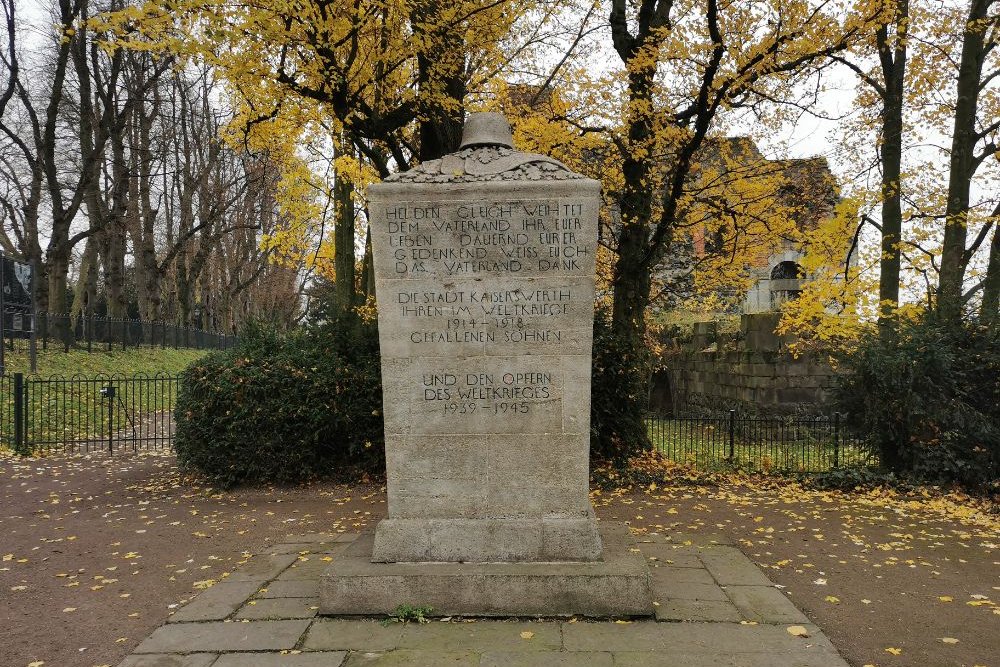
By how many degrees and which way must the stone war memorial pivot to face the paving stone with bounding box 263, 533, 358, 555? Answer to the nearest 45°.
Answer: approximately 135° to its right

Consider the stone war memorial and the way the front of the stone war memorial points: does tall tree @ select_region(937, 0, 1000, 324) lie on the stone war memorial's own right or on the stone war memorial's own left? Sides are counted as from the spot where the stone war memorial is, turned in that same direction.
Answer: on the stone war memorial's own left

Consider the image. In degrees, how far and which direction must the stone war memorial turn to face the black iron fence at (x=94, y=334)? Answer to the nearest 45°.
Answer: approximately 135° to its right

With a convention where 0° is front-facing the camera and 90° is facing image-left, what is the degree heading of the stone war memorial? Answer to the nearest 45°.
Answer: approximately 0°

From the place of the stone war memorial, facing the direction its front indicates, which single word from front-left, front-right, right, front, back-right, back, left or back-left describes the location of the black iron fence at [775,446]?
back-left

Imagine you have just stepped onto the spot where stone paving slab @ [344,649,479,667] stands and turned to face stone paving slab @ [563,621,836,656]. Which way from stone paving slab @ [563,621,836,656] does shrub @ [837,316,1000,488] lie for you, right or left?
left

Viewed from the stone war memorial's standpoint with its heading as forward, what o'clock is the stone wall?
The stone wall is roughly at 7 o'clock from the stone war memorial.

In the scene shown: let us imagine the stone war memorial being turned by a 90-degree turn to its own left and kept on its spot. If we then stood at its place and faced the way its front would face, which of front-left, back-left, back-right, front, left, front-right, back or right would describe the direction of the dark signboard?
back-left

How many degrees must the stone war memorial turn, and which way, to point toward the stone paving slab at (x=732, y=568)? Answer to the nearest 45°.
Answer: approximately 90° to its left
